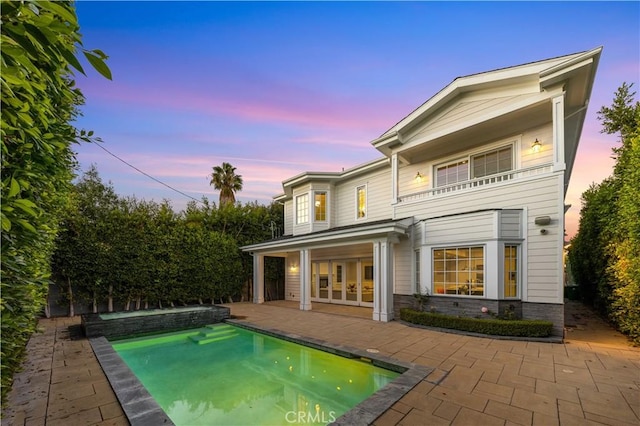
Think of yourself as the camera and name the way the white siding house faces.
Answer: facing the viewer and to the left of the viewer

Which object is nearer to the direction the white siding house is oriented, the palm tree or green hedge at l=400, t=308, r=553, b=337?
the green hedge
